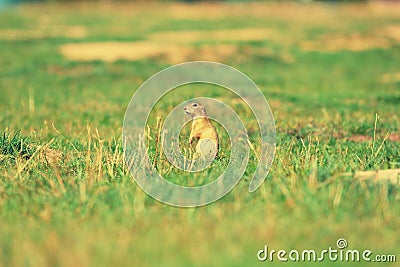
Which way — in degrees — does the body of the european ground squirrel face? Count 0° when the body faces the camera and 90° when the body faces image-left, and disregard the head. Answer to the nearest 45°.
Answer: approximately 90°
